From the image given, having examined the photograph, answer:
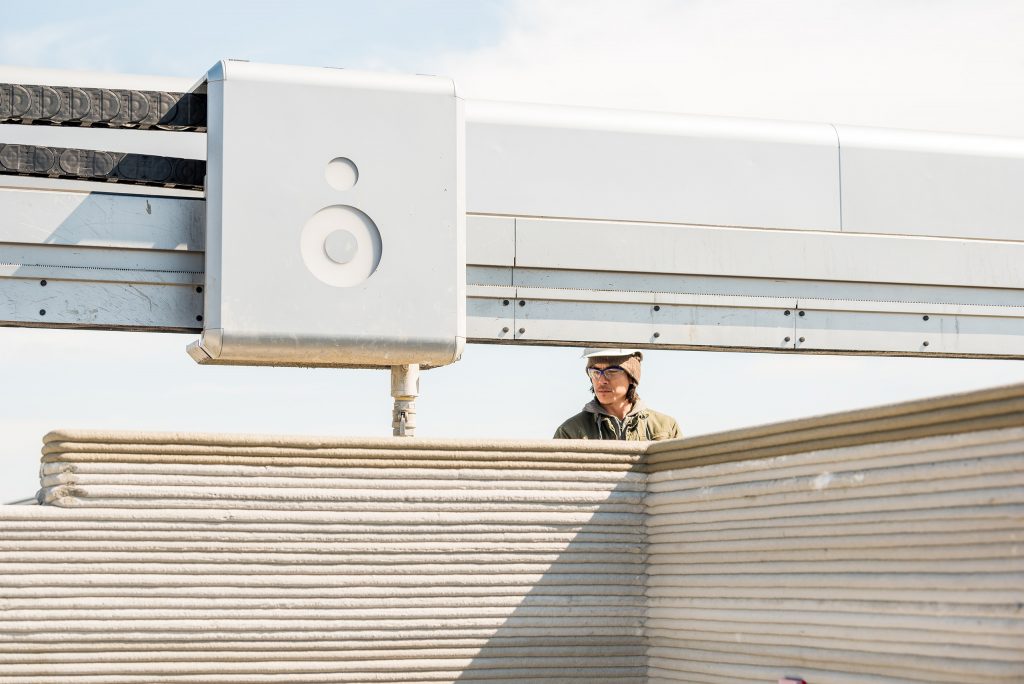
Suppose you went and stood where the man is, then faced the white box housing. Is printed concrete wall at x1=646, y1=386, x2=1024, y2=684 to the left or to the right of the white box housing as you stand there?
left

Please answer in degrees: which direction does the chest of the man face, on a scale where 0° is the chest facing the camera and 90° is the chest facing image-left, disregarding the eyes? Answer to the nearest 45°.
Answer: approximately 0°

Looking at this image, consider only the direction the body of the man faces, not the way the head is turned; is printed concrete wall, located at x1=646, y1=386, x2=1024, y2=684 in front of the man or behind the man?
in front

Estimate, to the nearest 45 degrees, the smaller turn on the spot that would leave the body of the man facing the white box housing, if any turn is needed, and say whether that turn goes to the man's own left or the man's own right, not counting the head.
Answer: approximately 45° to the man's own right

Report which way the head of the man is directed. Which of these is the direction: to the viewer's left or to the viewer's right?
to the viewer's left

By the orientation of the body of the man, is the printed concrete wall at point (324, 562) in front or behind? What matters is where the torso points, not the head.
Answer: in front
